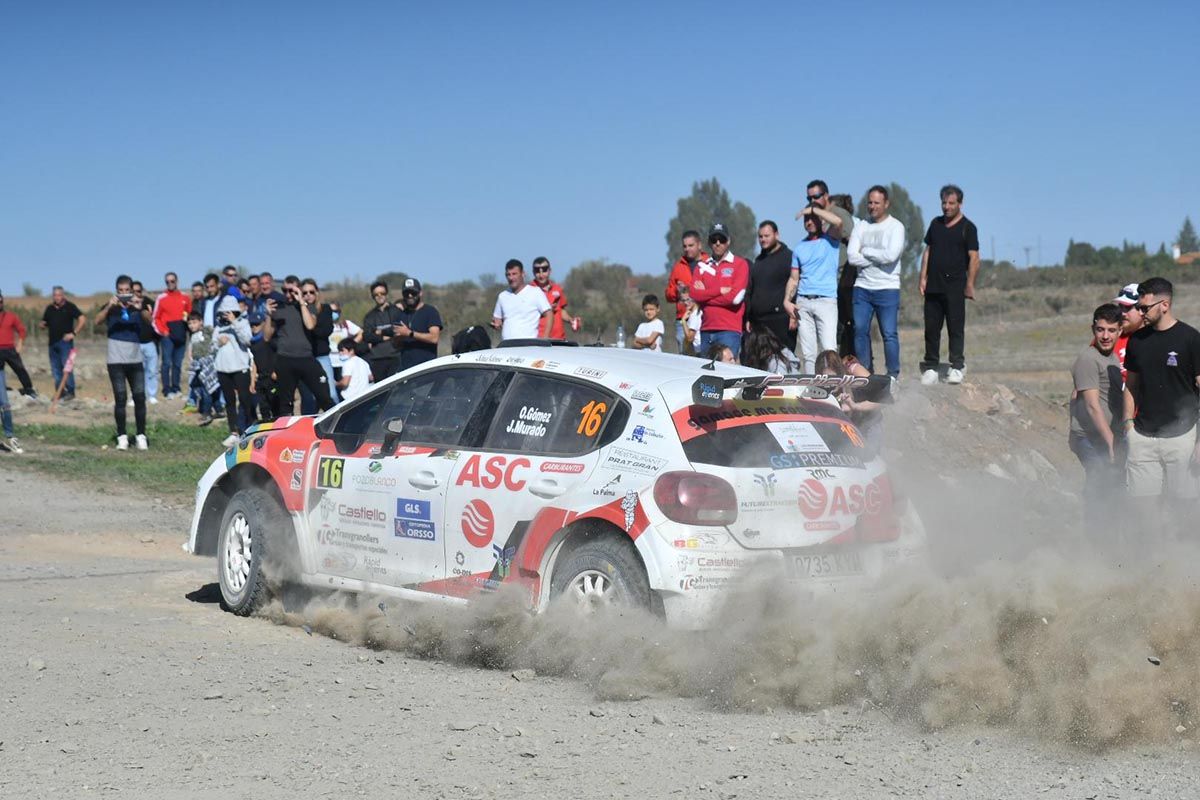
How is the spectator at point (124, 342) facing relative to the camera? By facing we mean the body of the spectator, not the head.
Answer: toward the camera

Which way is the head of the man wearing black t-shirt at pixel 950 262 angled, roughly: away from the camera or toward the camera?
toward the camera

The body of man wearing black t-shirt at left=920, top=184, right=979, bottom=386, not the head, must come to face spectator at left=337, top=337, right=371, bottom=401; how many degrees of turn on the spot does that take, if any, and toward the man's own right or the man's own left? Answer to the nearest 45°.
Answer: approximately 90° to the man's own right

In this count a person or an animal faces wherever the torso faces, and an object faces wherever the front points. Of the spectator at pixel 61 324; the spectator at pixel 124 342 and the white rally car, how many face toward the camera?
2

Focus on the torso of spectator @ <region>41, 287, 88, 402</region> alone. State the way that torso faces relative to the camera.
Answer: toward the camera

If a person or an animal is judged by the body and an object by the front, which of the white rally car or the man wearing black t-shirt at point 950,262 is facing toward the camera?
the man wearing black t-shirt

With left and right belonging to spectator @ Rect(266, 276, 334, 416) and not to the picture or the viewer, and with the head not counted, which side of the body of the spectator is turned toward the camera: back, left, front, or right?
front

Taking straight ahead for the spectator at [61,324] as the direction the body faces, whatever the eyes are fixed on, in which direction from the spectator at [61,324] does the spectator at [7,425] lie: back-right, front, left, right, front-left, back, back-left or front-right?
front

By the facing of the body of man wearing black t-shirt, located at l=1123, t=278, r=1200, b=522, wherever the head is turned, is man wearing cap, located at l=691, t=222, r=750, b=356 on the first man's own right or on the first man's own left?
on the first man's own right

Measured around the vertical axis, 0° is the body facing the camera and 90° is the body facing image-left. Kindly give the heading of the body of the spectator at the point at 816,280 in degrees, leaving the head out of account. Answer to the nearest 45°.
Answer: approximately 45°

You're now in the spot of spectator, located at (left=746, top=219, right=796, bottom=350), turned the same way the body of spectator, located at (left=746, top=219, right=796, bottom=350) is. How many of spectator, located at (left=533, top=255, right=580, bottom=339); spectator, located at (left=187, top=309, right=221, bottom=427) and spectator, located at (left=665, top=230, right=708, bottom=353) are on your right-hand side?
3

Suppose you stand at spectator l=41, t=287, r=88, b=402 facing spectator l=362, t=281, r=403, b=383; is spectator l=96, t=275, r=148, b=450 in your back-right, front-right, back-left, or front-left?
front-right

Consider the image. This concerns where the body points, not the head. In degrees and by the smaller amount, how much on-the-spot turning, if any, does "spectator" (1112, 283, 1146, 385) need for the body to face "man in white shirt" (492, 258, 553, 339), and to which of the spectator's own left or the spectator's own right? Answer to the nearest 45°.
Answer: approximately 90° to the spectator's own right

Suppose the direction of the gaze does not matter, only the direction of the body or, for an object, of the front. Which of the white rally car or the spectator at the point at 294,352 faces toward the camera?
the spectator

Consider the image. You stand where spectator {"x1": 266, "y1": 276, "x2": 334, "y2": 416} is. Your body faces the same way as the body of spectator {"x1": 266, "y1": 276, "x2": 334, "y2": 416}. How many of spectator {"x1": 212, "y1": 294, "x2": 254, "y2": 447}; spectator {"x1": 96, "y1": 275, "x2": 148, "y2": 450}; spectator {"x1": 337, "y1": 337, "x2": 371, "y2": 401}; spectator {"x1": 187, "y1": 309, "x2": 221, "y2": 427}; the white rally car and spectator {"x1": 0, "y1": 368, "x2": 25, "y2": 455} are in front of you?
1

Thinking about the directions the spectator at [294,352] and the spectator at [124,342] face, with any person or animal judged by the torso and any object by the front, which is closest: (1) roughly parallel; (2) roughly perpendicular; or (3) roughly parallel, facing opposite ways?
roughly parallel
